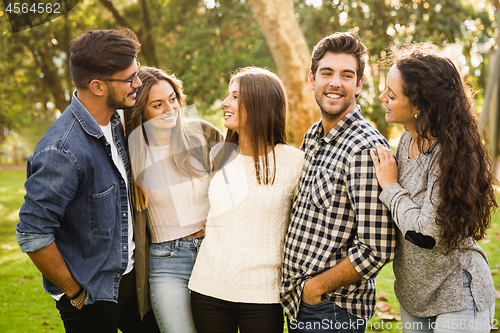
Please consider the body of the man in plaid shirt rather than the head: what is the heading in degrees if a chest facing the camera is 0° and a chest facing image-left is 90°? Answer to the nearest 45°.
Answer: approximately 45°

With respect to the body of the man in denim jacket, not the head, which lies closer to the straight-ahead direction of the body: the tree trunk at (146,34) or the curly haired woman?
the curly haired woman

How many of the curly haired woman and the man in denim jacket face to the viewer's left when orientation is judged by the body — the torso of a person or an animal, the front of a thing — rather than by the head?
1

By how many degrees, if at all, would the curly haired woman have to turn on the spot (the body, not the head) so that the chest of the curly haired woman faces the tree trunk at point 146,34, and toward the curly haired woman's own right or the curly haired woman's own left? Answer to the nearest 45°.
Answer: approximately 45° to the curly haired woman's own right

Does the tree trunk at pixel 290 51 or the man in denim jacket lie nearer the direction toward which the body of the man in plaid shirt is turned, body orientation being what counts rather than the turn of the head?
the man in denim jacket

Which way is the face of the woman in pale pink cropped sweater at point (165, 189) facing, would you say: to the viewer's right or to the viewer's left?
to the viewer's right

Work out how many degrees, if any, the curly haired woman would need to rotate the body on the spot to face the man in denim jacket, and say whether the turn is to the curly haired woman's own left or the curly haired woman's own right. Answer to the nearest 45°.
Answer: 0° — they already face them

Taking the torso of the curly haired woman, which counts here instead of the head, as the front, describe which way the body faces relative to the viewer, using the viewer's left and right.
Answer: facing to the left of the viewer

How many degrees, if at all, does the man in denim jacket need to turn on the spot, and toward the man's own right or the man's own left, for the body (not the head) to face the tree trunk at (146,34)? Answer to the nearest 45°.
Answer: approximately 135° to the man's own left

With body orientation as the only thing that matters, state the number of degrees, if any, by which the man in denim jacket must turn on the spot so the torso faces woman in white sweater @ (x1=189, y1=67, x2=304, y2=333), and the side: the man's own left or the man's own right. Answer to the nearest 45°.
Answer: approximately 45° to the man's own left

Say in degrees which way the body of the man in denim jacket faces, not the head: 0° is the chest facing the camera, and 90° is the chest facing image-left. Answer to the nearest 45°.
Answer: approximately 315°
